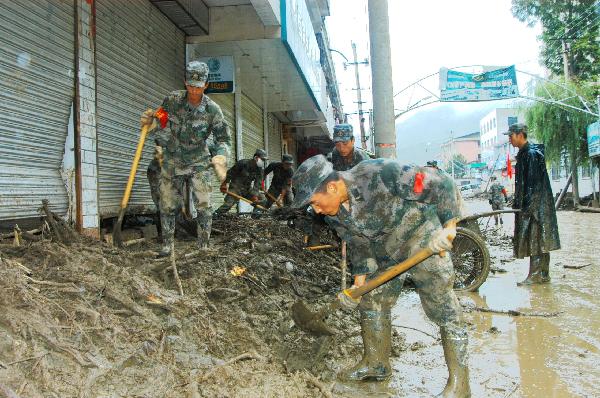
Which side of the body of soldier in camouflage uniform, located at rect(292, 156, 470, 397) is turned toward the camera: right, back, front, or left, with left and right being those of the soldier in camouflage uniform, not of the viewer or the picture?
left

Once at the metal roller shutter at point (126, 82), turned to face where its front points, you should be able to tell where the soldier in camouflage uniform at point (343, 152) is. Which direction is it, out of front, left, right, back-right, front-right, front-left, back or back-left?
front

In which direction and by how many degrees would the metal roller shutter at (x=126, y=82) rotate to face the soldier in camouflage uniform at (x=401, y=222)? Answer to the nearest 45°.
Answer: approximately 45° to its right

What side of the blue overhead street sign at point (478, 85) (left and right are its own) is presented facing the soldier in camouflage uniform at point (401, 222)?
front

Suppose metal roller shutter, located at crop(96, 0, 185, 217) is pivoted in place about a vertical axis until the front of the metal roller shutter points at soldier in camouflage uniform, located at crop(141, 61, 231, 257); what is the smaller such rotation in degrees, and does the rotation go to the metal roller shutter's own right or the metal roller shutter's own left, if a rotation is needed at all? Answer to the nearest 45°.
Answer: approximately 45° to the metal roller shutter's own right

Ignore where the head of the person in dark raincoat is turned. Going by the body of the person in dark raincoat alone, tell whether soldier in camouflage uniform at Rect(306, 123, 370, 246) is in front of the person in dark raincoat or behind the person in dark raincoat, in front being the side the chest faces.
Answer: in front

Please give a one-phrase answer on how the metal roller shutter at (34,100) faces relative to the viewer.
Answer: facing the viewer and to the right of the viewer

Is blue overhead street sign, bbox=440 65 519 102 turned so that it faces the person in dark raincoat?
yes

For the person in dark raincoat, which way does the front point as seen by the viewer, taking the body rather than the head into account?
to the viewer's left

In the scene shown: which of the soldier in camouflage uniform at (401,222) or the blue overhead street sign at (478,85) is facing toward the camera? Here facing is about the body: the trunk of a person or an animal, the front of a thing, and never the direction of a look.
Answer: the blue overhead street sign

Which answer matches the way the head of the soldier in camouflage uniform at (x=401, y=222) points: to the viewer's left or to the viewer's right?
to the viewer's left

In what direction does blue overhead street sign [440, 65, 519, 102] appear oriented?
toward the camera

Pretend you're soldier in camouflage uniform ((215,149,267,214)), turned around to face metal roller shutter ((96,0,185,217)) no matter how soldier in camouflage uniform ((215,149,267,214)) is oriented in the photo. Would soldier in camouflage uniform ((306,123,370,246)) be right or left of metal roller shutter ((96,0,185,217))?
left

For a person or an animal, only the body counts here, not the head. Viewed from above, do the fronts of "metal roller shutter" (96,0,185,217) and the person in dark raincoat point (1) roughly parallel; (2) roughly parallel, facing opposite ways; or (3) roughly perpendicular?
roughly parallel, facing opposite ways

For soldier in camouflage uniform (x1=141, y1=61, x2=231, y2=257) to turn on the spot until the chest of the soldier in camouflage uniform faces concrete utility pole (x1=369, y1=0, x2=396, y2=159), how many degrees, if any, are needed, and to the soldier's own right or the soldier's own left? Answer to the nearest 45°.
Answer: approximately 90° to the soldier's own left

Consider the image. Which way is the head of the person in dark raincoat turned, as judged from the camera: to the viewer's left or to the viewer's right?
to the viewer's left
